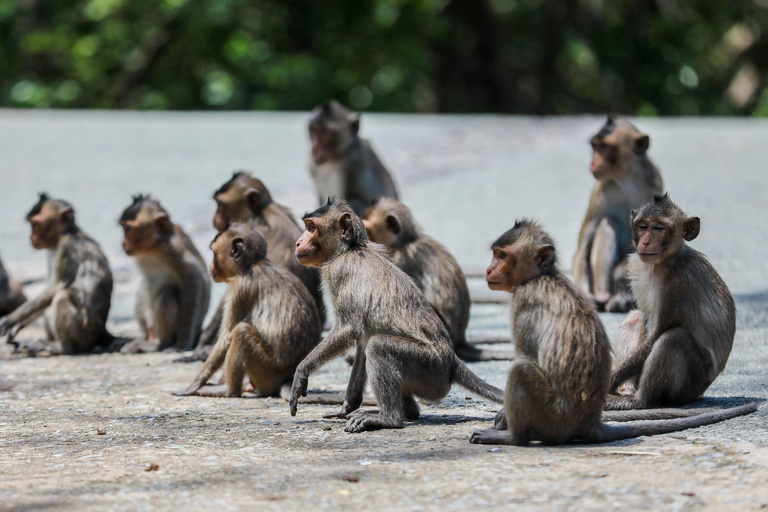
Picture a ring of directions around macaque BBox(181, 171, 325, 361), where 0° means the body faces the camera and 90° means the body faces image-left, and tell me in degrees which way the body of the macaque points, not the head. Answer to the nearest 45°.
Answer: approximately 90°

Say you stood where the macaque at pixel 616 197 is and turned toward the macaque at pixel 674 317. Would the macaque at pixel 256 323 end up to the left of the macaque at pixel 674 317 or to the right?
right

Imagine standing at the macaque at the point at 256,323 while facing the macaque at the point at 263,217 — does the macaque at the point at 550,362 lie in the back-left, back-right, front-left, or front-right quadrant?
back-right

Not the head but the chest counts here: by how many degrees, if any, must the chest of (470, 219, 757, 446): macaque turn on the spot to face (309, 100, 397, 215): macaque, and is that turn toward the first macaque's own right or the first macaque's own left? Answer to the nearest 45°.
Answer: approximately 45° to the first macaque's own right

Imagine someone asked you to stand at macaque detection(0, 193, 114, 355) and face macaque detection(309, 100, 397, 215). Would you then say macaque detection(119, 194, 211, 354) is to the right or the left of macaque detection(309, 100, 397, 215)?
right

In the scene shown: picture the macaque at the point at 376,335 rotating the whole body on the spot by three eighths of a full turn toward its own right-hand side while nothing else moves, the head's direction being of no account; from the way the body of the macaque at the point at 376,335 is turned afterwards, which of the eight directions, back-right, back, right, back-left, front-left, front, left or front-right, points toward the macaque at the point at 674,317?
front-right

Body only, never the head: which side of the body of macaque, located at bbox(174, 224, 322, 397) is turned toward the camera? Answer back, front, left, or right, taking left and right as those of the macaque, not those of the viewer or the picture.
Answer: left

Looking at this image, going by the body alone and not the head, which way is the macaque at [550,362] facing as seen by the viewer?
to the viewer's left

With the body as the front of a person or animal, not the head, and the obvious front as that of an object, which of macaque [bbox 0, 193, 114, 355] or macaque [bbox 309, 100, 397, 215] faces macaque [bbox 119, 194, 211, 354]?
macaque [bbox 309, 100, 397, 215]

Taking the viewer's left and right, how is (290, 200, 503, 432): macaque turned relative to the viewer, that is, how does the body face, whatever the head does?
facing to the left of the viewer

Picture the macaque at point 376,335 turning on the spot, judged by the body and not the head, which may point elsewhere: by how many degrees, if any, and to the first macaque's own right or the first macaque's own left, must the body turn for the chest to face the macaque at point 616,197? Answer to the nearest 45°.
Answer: approximately 135° to the first macaque's own right

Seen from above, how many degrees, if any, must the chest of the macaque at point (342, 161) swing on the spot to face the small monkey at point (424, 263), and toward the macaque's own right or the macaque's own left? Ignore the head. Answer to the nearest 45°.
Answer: approximately 45° to the macaque's own left

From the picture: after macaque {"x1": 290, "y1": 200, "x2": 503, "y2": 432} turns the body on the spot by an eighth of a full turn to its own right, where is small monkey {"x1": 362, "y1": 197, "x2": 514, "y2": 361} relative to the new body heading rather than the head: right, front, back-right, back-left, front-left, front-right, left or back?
front-right

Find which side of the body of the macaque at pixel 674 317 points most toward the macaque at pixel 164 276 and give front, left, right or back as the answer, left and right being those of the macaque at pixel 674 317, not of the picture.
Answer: right

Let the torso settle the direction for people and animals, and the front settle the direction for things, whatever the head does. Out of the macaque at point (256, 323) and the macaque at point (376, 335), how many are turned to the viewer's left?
2
